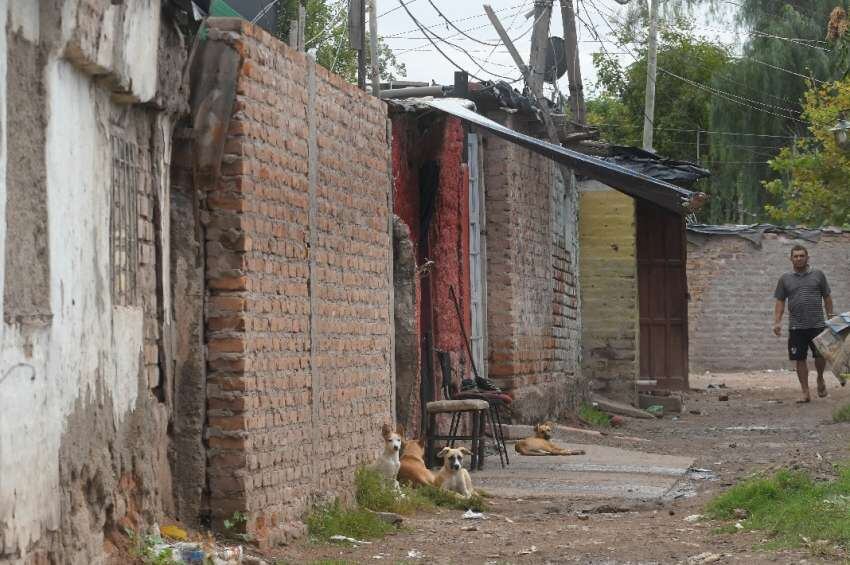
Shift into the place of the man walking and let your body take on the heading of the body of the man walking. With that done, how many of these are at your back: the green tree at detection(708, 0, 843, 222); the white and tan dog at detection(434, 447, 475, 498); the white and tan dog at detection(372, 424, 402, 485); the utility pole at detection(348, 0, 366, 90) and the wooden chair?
1

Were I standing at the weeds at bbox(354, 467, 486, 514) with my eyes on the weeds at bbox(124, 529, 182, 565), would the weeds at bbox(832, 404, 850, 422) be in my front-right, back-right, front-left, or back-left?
back-left

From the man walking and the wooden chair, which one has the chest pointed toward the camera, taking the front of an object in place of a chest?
the man walking

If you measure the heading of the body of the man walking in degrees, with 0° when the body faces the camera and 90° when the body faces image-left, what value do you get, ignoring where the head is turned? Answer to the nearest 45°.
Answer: approximately 0°

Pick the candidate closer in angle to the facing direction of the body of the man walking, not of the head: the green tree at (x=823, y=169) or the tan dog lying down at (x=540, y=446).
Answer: the tan dog lying down

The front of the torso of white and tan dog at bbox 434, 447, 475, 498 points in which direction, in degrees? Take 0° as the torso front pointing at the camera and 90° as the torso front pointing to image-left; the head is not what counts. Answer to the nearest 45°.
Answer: approximately 0°

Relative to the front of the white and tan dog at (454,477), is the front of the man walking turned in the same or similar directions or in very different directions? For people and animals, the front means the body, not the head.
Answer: same or similar directions
